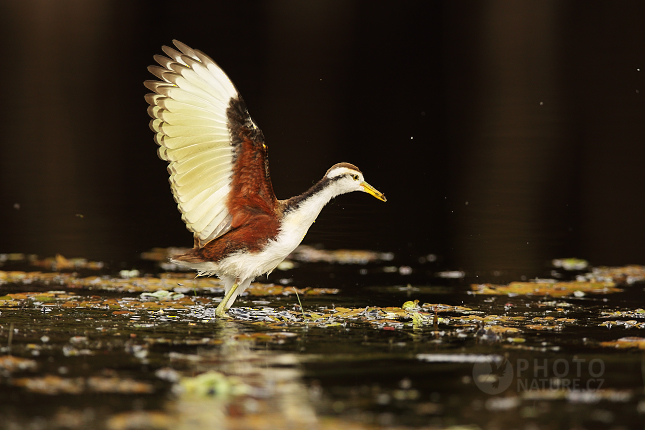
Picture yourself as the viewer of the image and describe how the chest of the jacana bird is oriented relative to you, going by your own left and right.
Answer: facing to the right of the viewer
